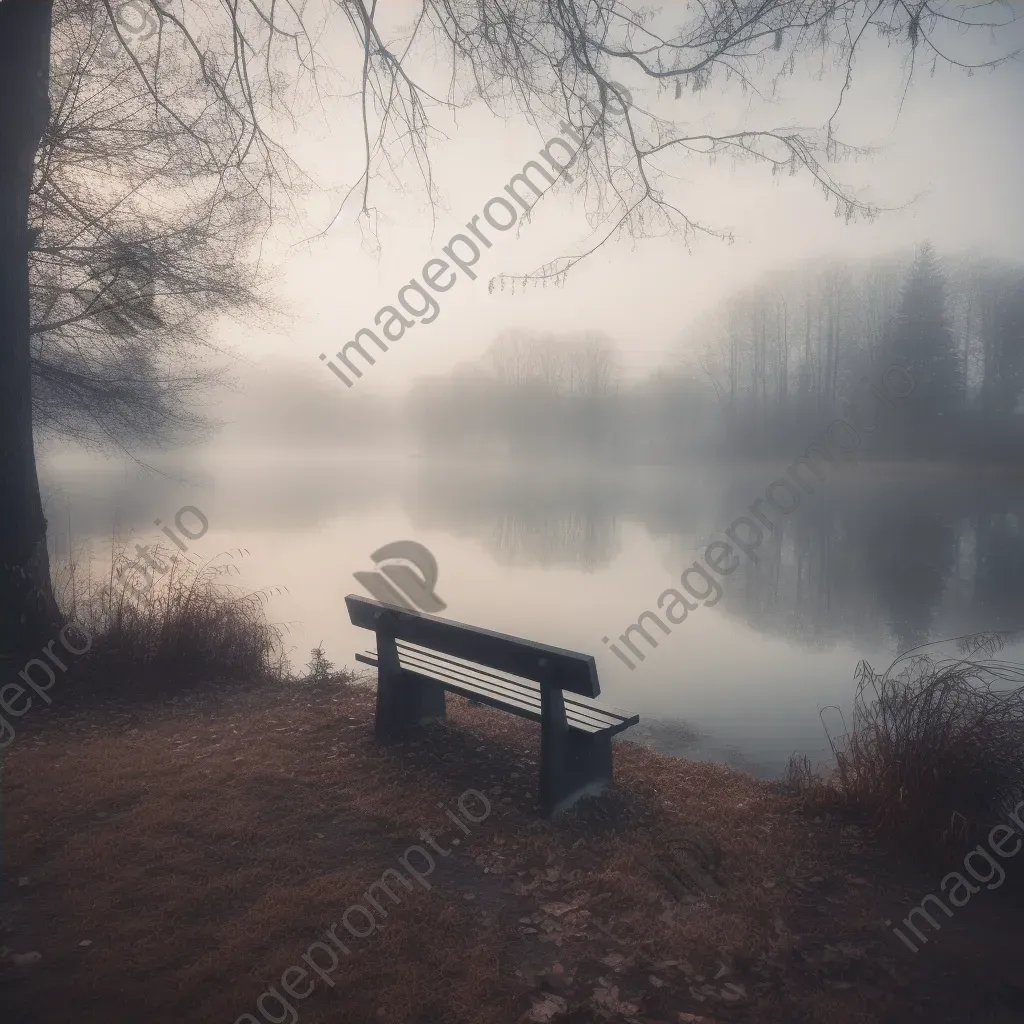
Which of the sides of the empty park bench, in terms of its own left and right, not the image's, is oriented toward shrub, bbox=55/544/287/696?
left

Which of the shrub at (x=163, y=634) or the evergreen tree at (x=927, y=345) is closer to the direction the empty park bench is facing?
the evergreen tree

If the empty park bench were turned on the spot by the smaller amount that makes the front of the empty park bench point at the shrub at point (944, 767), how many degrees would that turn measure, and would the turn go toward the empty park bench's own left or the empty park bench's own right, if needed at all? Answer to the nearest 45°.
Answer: approximately 45° to the empty park bench's own right

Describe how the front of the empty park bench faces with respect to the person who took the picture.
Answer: facing away from the viewer and to the right of the viewer

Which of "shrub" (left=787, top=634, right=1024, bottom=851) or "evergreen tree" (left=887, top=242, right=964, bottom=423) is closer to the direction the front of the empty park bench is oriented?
the evergreen tree

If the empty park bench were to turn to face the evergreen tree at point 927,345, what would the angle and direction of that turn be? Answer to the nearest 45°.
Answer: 0° — it already faces it
